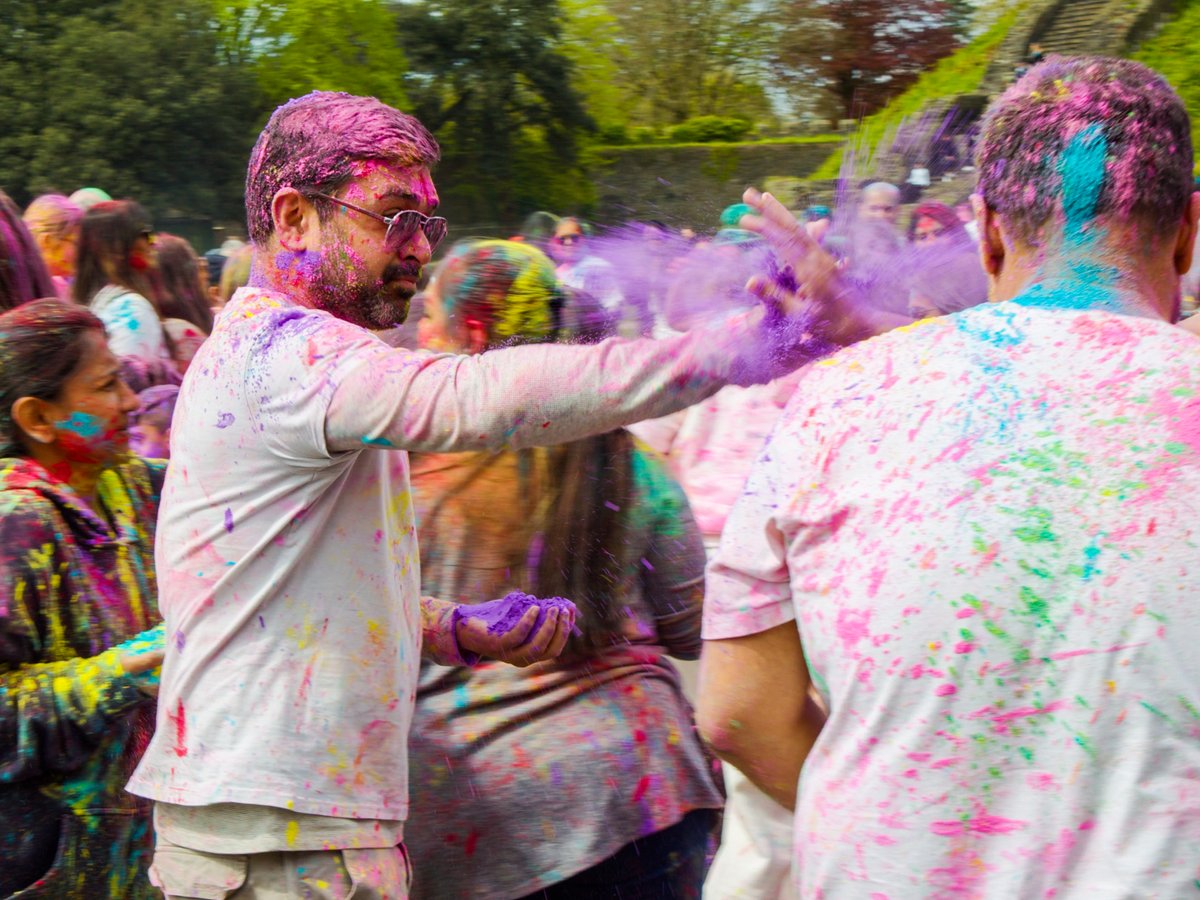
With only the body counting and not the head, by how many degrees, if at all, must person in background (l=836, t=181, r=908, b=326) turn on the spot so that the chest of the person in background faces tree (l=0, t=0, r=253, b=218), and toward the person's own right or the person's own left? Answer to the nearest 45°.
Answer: approximately 135° to the person's own right

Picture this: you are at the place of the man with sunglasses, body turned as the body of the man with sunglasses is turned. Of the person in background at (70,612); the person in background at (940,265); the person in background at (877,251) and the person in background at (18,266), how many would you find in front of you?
2

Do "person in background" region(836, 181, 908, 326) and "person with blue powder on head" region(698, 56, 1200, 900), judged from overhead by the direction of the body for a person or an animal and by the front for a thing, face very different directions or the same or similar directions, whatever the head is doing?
very different directions

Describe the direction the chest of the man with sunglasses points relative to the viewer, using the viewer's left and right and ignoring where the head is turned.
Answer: facing to the right of the viewer

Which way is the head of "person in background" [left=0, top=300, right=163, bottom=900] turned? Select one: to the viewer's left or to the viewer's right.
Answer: to the viewer's right

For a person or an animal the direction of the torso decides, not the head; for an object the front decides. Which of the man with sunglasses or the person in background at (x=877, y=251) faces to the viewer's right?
the man with sunglasses

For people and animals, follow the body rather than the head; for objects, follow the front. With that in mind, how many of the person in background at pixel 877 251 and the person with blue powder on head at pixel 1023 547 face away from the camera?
1

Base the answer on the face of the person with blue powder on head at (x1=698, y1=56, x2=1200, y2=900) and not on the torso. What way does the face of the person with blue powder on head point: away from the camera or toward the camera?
away from the camera

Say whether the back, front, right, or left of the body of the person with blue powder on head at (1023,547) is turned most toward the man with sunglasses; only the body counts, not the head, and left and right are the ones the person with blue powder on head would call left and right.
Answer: left

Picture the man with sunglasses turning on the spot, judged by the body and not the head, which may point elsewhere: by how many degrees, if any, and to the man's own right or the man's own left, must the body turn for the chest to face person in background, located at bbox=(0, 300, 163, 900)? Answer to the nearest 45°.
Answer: approximately 135° to the man's own left

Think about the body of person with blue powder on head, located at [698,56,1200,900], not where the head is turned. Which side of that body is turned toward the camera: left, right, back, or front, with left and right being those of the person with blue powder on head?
back

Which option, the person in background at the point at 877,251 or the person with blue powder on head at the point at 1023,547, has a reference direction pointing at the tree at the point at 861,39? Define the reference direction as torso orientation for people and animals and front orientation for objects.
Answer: the person with blue powder on head

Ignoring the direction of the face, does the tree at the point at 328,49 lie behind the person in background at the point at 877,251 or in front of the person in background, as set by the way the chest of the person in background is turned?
behind
